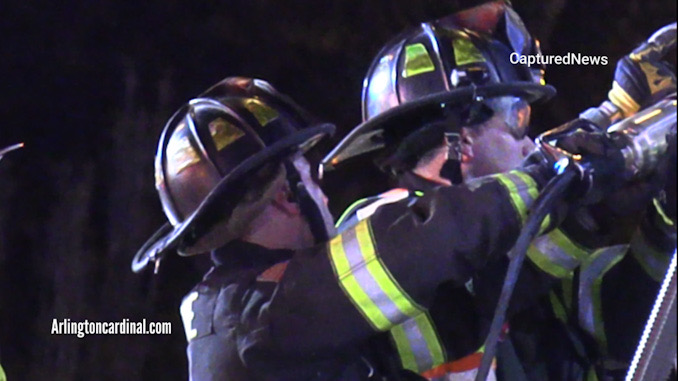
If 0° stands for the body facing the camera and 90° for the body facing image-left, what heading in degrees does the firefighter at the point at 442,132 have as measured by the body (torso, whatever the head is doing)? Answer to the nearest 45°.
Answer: approximately 270°

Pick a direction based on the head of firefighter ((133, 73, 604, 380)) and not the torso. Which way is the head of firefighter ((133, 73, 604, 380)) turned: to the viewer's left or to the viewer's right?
to the viewer's right
